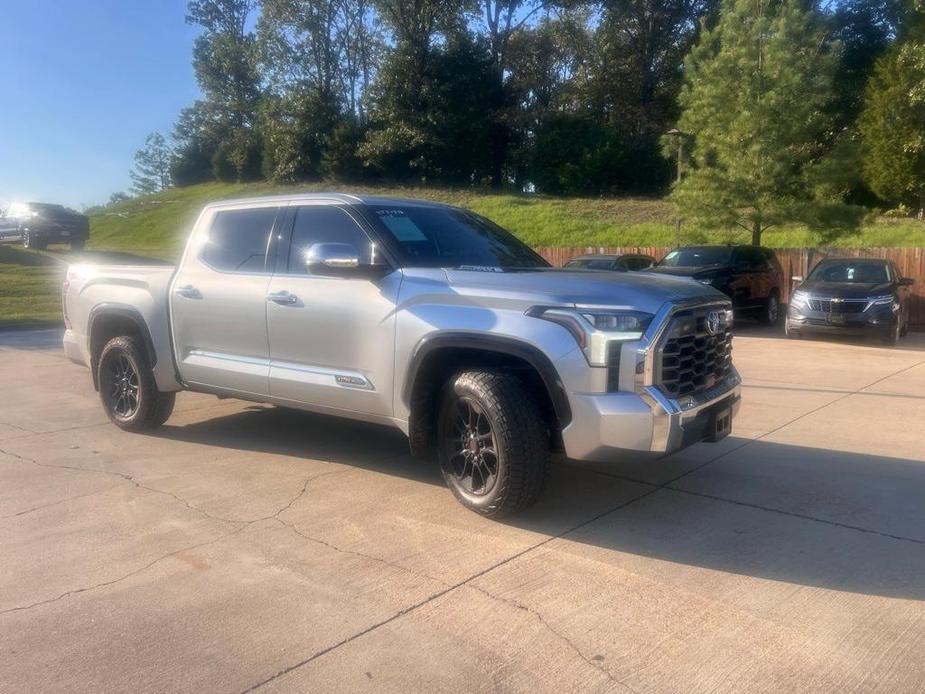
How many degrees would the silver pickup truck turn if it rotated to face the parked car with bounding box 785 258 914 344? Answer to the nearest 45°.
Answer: approximately 90° to its left

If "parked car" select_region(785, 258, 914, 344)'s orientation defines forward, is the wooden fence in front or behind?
behind

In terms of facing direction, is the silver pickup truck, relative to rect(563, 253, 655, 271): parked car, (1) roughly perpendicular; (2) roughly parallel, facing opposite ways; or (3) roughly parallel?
roughly perpendicular

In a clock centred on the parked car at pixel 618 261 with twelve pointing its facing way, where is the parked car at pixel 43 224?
the parked car at pixel 43 224 is roughly at 2 o'clock from the parked car at pixel 618 261.

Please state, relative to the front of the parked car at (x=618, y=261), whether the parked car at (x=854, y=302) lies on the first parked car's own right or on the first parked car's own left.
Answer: on the first parked car's own left

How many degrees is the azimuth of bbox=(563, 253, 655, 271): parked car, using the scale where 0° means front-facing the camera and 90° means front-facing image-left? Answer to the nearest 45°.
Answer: approximately 45°

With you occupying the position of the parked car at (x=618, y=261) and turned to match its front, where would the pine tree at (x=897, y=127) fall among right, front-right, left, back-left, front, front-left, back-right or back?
back
